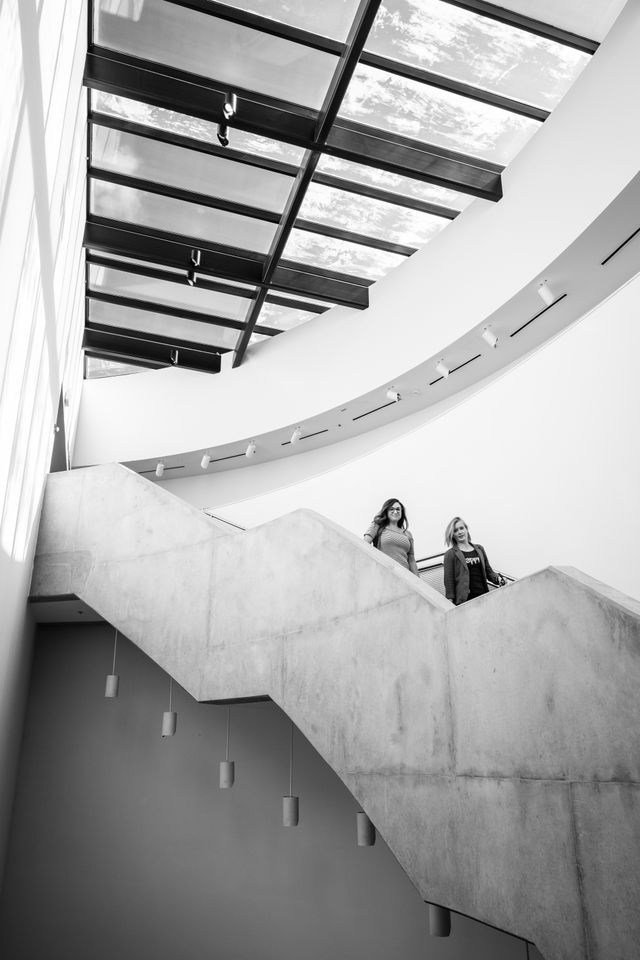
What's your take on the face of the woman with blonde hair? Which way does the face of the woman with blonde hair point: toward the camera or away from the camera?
toward the camera

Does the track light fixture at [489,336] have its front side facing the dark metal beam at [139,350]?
no

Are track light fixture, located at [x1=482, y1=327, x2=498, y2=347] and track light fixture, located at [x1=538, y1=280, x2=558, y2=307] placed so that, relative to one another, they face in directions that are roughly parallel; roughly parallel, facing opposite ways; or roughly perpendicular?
roughly parallel
